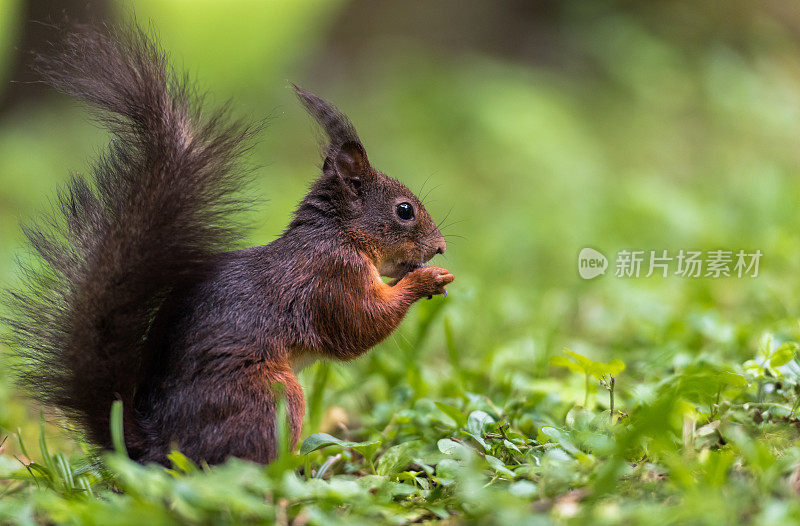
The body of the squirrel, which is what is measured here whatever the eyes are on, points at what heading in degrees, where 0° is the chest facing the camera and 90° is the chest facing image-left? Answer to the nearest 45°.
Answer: approximately 270°
